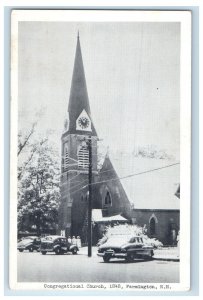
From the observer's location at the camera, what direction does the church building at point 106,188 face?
facing the viewer and to the left of the viewer
